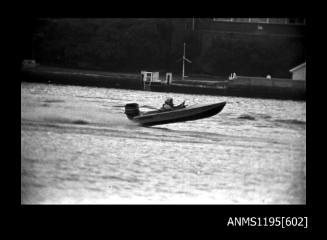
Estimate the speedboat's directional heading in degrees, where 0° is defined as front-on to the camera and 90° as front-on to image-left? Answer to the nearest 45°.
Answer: approximately 270°
